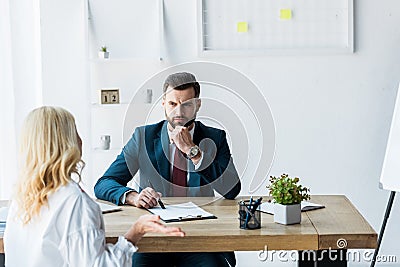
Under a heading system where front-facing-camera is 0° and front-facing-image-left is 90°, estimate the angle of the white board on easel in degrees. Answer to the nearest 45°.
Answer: approximately 45°

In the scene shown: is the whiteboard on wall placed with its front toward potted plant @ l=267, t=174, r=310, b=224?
yes

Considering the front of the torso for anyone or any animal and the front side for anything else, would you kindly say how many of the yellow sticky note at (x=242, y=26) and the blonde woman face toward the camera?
1

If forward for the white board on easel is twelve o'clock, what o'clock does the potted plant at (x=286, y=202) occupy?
The potted plant is roughly at 1 o'clock from the white board on easel.

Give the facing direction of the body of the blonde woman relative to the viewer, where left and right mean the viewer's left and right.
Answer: facing away from the viewer and to the right of the viewer

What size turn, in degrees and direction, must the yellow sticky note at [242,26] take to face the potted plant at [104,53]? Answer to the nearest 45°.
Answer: approximately 90° to its right

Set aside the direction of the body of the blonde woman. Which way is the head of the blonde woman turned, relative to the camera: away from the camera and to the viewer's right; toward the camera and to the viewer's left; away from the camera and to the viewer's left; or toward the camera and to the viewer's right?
away from the camera and to the viewer's right

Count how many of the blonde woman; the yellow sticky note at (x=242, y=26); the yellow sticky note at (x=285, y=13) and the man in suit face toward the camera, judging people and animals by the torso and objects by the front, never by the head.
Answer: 3

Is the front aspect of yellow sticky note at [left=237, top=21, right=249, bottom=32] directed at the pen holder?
yes
